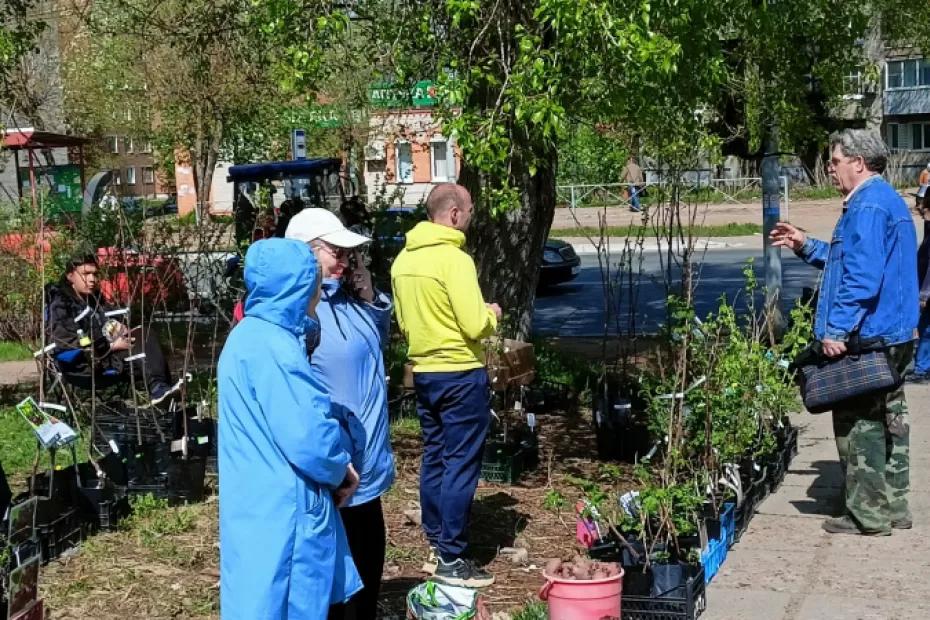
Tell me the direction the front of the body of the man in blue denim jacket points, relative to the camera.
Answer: to the viewer's left

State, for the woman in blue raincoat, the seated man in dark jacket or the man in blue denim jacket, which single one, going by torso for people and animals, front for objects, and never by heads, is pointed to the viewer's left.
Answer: the man in blue denim jacket

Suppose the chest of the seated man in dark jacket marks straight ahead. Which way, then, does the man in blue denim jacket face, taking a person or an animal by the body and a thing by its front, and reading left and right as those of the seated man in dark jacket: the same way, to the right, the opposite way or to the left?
the opposite way

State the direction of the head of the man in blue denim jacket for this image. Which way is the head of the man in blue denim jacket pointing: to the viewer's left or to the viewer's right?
to the viewer's left

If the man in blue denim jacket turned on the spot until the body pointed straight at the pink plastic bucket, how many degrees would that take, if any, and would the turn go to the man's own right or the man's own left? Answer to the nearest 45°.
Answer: approximately 45° to the man's own left

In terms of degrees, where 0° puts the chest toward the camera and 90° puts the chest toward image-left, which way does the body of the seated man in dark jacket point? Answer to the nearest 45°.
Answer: approximately 315°

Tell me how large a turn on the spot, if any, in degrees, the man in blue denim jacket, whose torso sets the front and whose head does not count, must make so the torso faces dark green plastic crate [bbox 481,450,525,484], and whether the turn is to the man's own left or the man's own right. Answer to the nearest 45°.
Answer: approximately 45° to the man's own right

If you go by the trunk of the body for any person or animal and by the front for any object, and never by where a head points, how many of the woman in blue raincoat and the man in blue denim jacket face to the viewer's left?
1

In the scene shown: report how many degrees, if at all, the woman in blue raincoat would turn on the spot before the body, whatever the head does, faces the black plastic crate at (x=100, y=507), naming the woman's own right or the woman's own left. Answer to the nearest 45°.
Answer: approximately 45° to the woman's own left

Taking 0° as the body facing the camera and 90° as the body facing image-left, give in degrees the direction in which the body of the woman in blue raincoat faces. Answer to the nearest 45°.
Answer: approximately 225°

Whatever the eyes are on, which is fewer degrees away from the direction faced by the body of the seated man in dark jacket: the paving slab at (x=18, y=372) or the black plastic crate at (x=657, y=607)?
the black plastic crate
